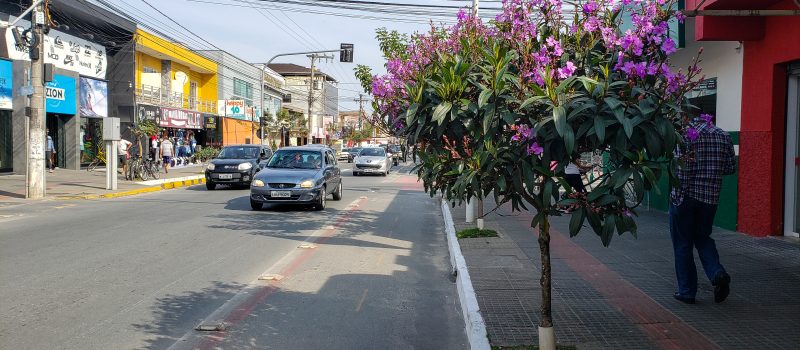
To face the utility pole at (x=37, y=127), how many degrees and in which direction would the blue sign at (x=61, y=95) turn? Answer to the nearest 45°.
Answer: approximately 45° to its right

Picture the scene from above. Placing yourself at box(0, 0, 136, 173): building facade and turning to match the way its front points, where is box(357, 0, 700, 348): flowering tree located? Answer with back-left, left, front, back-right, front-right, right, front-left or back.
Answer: front-right

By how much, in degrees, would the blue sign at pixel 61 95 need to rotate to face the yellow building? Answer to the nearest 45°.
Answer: approximately 90° to its left

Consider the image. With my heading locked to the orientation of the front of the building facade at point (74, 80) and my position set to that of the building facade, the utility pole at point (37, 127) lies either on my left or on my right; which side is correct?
on my right

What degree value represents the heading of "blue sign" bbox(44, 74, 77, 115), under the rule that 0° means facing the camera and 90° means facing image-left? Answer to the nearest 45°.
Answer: approximately 315°

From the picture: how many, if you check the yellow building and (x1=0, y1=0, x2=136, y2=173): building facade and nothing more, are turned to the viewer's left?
0

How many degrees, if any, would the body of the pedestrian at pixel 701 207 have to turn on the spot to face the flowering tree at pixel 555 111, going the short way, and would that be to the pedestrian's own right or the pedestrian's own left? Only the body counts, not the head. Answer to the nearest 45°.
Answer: approximately 135° to the pedestrian's own left

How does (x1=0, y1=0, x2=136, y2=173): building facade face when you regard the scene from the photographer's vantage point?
facing the viewer and to the right of the viewer

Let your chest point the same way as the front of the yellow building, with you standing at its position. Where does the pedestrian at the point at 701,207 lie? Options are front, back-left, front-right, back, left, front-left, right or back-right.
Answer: front-right

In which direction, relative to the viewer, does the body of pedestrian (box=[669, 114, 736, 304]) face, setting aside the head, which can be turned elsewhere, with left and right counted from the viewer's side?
facing away from the viewer and to the left of the viewer

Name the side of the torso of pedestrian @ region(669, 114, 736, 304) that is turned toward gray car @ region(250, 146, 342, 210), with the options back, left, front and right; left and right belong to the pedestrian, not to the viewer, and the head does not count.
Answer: front

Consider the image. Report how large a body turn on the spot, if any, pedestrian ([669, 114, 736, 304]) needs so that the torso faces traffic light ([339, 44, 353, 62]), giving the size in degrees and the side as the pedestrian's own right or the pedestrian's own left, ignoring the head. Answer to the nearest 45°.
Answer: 0° — they already face it

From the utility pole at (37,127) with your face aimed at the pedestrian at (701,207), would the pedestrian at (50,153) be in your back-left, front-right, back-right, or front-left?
back-left

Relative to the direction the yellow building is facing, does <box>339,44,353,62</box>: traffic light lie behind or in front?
in front

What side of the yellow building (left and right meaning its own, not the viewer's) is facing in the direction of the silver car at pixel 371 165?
front
